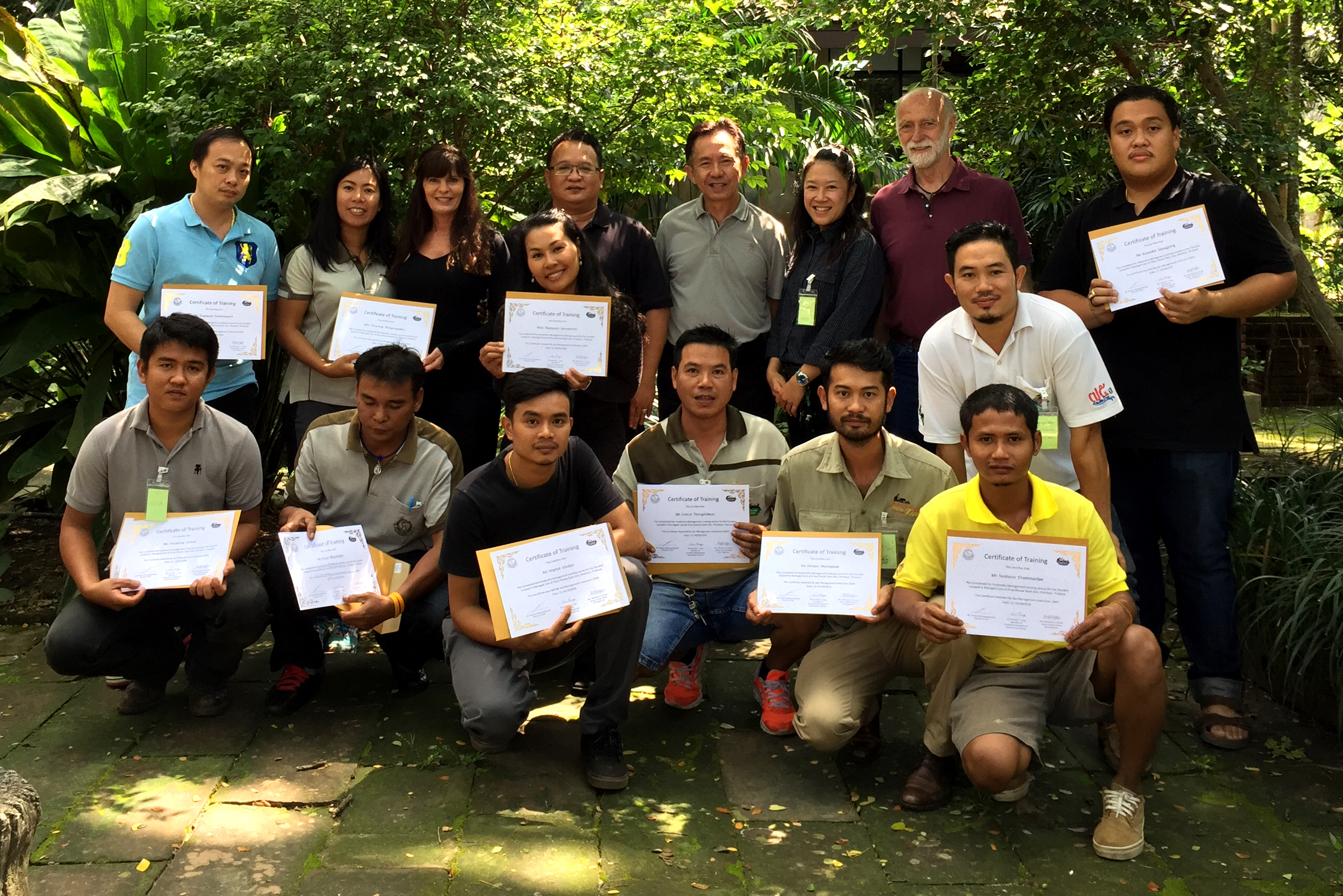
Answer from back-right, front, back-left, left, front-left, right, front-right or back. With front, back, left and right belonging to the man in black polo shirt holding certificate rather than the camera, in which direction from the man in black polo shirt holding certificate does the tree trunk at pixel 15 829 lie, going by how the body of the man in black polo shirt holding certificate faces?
front-right

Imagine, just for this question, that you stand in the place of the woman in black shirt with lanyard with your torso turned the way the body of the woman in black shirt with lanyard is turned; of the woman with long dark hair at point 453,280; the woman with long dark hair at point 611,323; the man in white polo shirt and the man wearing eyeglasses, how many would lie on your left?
1

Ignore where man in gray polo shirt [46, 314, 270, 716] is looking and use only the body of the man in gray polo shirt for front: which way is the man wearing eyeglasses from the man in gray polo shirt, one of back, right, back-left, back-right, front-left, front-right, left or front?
left

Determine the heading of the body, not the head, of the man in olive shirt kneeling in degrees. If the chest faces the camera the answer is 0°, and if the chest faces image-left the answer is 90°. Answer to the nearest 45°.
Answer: approximately 0°

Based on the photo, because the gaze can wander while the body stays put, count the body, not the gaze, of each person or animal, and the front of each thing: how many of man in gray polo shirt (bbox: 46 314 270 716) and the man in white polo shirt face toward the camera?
2

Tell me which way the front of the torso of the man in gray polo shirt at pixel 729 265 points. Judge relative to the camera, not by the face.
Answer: toward the camera

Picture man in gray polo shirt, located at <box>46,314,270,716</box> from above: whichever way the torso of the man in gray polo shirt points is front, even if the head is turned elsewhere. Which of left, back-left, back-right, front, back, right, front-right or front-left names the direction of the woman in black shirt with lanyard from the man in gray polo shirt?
left

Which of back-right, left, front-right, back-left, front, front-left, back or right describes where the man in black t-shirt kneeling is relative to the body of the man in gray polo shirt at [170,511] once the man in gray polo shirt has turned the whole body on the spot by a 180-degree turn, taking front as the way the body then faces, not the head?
back-right

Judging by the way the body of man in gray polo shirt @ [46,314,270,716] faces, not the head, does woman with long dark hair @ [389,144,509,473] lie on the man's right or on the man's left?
on the man's left

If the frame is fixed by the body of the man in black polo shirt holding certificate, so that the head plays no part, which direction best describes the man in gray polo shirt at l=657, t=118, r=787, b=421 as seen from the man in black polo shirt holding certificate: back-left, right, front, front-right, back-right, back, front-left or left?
right

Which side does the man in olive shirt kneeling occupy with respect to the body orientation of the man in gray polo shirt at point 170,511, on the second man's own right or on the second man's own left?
on the second man's own left

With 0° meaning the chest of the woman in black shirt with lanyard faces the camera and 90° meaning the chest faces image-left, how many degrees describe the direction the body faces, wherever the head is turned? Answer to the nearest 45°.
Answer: approximately 45°

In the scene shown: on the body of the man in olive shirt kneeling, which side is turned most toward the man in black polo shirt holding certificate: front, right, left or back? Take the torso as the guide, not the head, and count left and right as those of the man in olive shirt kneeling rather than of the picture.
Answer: left

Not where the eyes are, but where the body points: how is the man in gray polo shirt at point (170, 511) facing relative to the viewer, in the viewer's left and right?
facing the viewer

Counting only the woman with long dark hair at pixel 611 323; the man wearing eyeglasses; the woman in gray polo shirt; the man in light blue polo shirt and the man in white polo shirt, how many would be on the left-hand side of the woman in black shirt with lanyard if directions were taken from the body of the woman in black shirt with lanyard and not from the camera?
1
